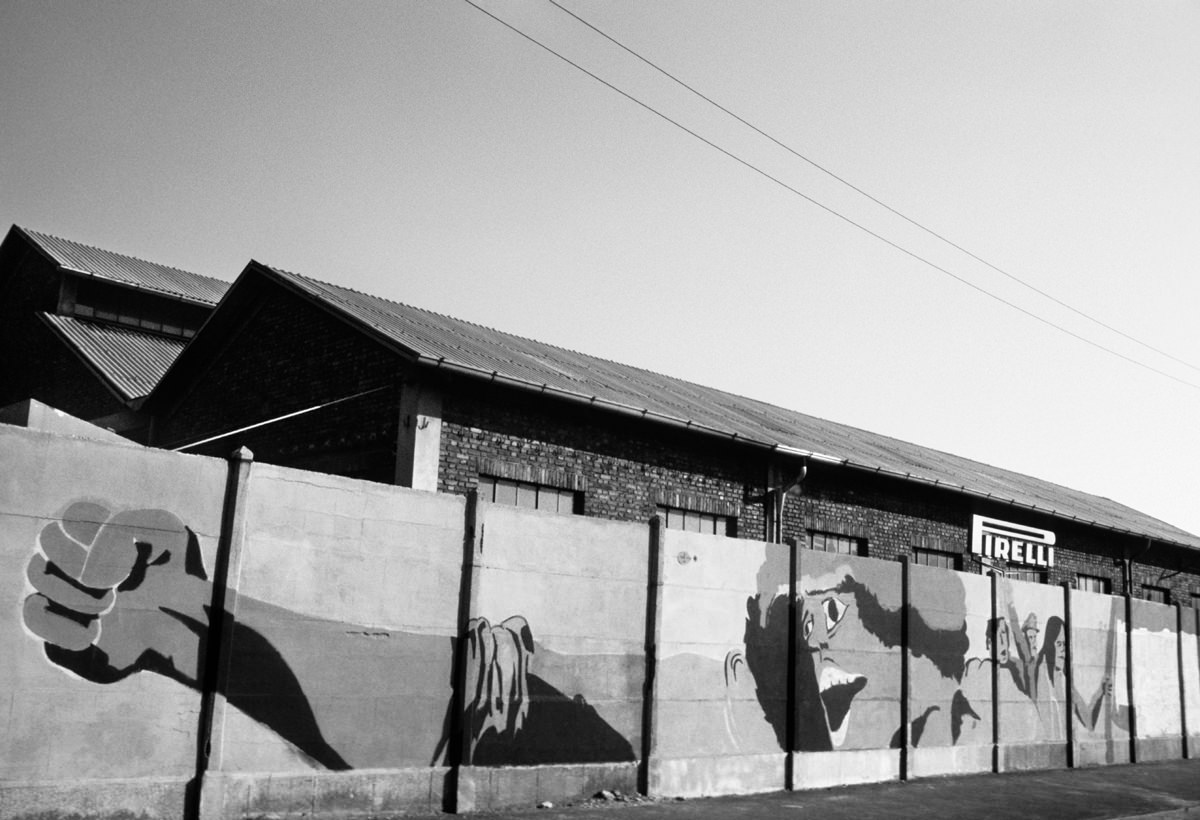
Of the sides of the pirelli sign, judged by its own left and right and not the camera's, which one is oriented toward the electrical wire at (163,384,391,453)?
right

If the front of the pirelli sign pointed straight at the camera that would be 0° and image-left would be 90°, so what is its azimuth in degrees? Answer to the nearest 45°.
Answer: approximately 315°
